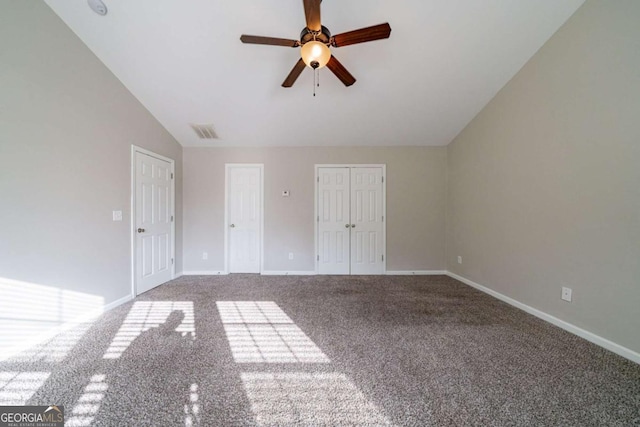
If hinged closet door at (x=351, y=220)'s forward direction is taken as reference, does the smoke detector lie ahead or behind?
ahead

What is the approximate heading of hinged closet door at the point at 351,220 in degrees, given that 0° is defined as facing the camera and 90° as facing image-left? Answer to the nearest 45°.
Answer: approximately 0°

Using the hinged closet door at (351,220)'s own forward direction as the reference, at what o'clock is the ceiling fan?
The ceiling fan is roughly at 12 o'clock from the hinged closet door.

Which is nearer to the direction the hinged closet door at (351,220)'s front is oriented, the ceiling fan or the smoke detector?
the ceiling fan

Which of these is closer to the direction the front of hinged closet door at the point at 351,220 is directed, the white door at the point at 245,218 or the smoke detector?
the smoke detector

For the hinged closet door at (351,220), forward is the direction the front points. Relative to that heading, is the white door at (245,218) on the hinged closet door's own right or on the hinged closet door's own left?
on the hinged closet door's own right

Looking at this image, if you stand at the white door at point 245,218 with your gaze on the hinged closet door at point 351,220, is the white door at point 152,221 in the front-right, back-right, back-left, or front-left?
back-right

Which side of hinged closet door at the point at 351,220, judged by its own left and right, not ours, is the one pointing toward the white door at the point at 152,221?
right
